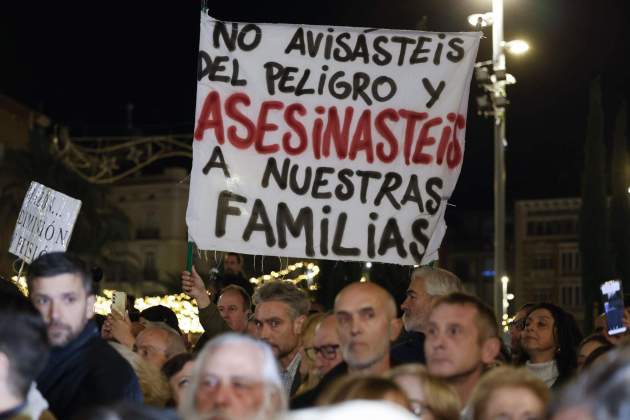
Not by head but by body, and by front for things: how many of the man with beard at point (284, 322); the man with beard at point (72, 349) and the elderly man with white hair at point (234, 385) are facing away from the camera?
0

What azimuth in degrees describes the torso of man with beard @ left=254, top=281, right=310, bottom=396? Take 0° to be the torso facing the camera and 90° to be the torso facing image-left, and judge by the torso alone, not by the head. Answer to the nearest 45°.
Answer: approximately 45°

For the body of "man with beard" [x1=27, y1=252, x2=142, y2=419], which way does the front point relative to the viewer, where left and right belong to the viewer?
facing the viewer and to the left of the viewer

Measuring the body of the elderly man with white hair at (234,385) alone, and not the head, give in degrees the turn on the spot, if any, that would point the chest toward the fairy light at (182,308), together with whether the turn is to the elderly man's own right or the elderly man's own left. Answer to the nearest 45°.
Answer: approximately 135° to the elderly man's own right

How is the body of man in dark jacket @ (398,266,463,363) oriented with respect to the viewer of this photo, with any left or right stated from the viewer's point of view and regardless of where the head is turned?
facing to the left of the viewer

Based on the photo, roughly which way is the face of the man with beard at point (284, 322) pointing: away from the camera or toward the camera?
toward the camera

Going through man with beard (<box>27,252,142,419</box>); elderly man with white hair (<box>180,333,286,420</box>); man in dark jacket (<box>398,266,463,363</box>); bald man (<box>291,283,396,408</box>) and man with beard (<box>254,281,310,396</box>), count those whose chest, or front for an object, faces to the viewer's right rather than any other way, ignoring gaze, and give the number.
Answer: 0

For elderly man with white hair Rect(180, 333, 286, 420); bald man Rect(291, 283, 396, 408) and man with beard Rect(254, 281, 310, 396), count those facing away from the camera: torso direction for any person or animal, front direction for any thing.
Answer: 0

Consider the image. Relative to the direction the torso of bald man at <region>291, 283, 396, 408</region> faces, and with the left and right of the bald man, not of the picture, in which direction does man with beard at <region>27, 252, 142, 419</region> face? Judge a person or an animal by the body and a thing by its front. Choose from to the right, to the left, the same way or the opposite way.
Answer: the same way

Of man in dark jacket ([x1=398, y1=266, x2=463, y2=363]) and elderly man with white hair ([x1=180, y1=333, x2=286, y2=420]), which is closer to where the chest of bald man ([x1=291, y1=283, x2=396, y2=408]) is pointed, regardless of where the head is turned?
the elderly man with white hair

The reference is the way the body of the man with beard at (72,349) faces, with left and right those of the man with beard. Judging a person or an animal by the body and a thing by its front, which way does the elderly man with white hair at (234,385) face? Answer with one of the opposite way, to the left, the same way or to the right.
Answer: the same way
